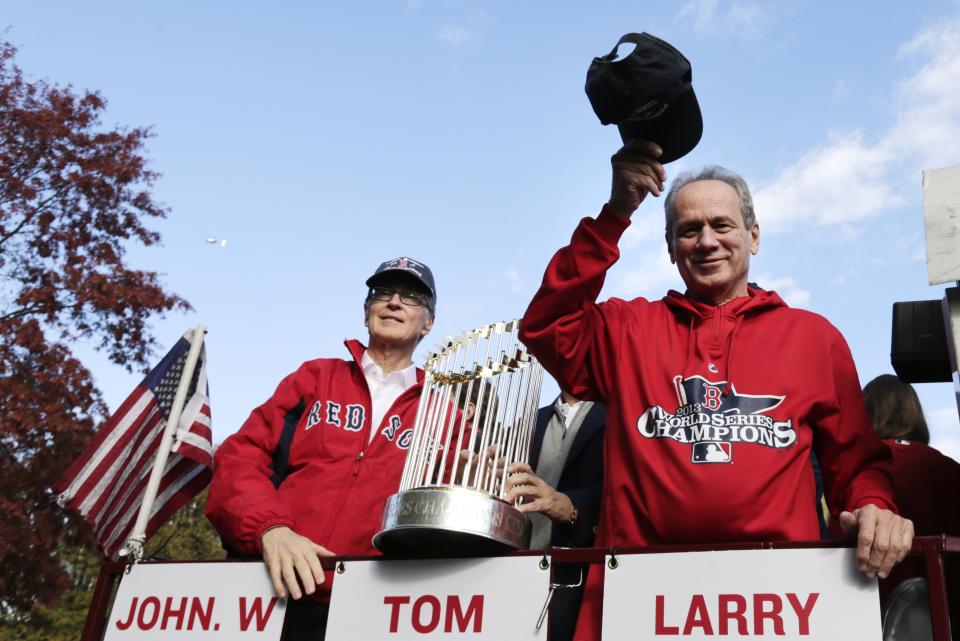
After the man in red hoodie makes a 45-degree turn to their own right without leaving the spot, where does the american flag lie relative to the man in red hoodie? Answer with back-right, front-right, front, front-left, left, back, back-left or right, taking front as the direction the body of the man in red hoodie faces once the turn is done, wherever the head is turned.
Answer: right

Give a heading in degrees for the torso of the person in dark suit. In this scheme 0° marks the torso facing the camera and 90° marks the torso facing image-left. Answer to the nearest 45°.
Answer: approximately 45°

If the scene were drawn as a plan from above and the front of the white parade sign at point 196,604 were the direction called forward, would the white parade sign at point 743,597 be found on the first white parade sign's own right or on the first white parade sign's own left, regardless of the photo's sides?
on the first white parade sign's own left

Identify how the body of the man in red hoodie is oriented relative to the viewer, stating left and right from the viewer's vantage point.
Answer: facing the viewer

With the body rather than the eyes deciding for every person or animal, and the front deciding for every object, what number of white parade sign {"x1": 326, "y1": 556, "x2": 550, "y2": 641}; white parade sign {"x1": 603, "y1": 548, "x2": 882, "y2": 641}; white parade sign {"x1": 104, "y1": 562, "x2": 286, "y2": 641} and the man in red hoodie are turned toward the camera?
4

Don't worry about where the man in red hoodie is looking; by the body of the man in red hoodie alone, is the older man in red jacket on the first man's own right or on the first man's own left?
on the first man's own right

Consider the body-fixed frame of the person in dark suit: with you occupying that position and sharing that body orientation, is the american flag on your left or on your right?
on your right

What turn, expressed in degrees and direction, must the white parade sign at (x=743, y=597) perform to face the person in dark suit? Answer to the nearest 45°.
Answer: approximately 135° to its right

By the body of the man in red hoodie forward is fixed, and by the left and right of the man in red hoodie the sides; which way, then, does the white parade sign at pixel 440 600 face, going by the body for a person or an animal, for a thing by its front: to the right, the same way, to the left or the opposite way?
the same way

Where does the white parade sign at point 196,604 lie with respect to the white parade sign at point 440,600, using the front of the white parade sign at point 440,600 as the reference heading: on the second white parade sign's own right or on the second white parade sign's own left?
on the second white parade sign's own right

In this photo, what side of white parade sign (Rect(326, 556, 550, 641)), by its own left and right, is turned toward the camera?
front

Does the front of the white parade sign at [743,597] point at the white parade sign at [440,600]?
no

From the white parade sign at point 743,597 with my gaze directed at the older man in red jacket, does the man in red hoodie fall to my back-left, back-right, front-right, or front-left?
front-right

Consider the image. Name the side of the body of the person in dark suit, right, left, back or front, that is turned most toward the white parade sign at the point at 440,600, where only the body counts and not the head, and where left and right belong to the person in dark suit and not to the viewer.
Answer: front

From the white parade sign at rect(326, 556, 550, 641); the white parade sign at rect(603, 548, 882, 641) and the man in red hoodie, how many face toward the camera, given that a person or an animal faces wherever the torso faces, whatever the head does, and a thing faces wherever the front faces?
3
